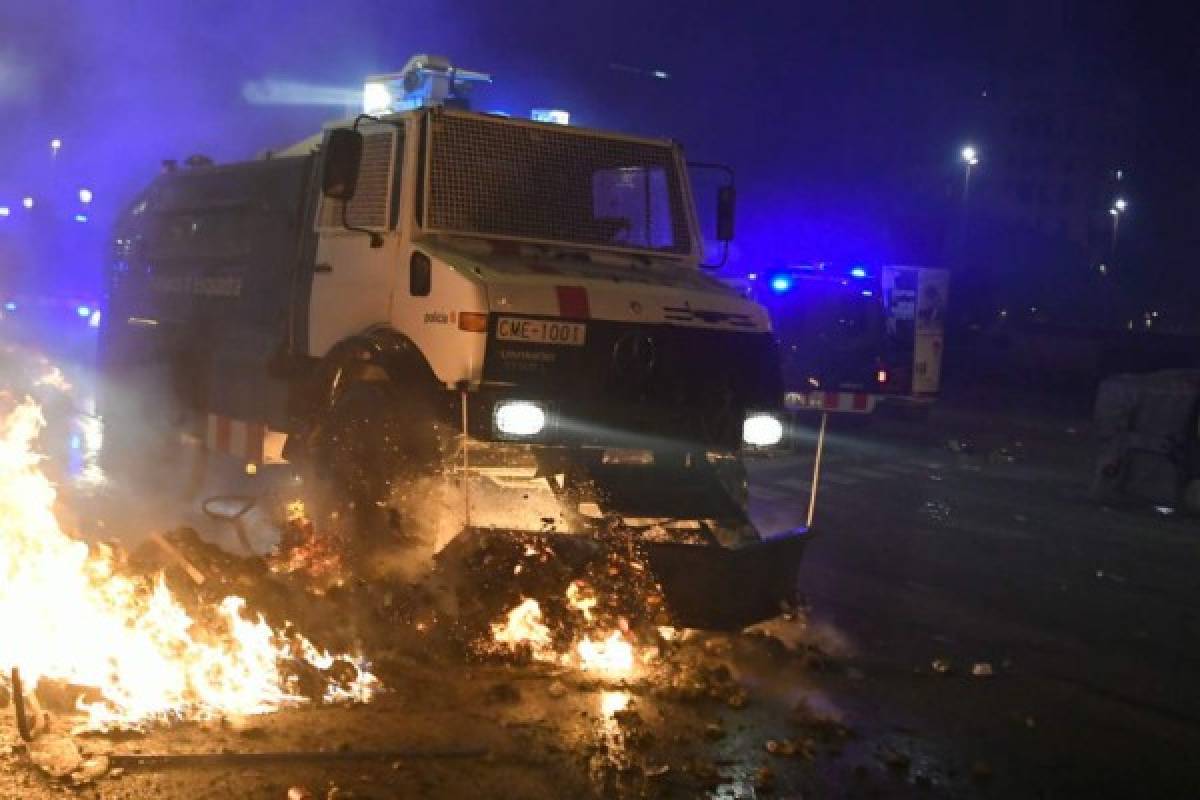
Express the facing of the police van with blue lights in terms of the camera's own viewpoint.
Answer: facing away from the viewer and to the right of the viewer

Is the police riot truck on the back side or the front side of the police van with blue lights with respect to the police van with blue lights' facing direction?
on the back side

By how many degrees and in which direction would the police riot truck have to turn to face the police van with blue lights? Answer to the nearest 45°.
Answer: approximately 90° to its left

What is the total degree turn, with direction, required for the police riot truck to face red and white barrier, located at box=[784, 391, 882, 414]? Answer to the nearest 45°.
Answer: approximately 90° to its left
